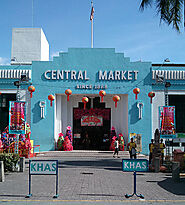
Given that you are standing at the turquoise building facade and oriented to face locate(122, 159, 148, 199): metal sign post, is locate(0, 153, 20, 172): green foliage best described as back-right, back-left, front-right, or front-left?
front-right

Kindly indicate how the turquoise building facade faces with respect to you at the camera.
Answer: facing the viewer

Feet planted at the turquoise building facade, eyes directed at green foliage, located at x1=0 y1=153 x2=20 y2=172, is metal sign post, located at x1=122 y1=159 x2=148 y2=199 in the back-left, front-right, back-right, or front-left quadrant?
front-left

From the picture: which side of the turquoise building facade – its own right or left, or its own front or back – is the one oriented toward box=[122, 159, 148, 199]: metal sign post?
front

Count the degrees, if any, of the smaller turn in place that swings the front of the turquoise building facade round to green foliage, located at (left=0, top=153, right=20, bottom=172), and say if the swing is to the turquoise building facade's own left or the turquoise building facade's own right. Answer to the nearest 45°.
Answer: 0° — it already faces it
